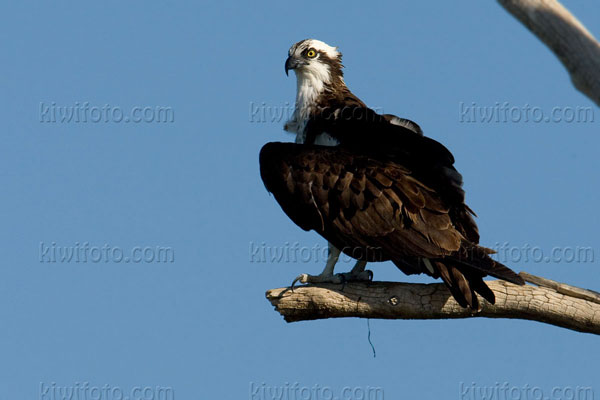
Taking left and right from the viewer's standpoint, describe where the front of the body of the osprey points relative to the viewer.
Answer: facing to the left of the viewer
